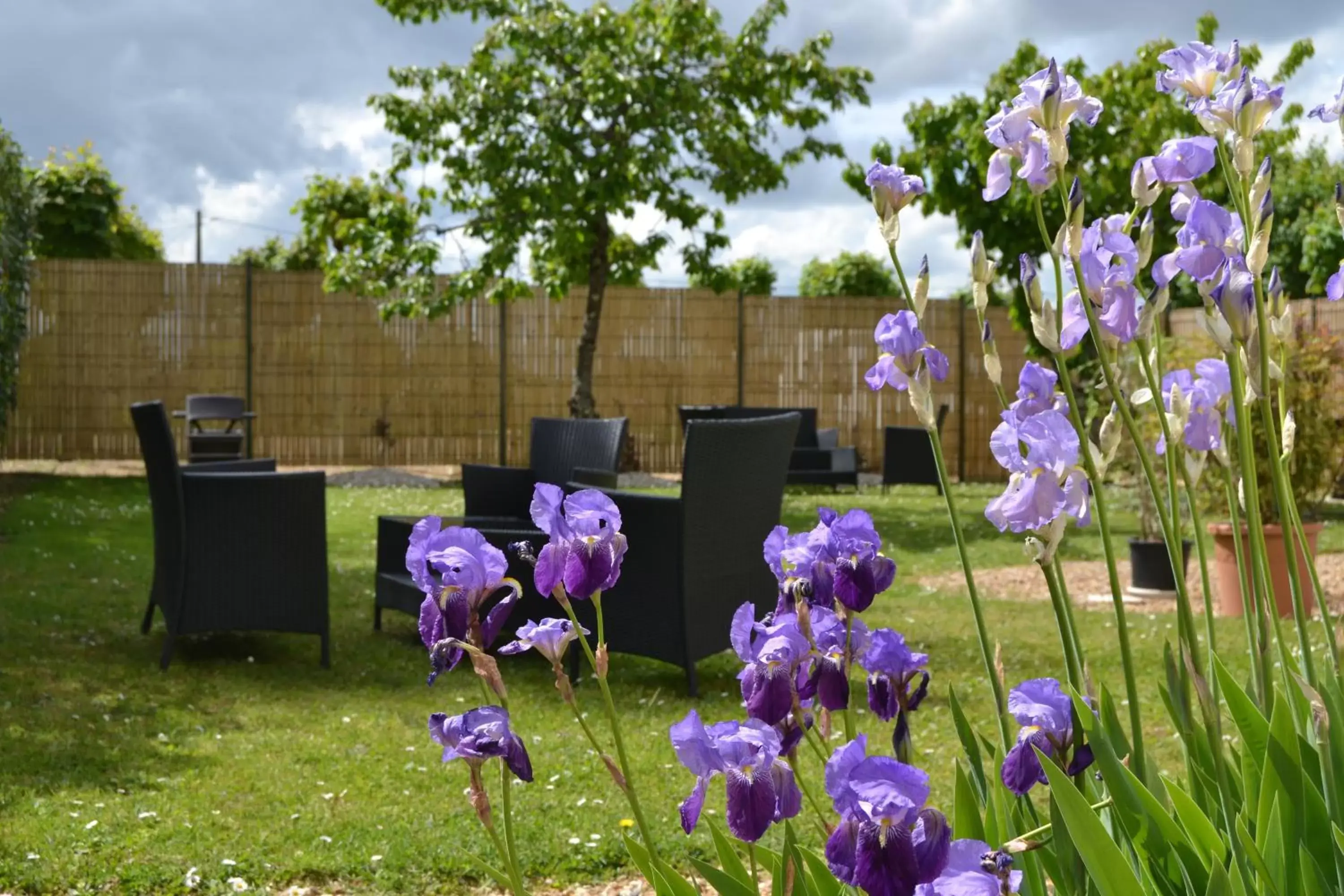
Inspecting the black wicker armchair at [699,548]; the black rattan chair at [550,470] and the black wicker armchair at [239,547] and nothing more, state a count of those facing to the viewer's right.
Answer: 1

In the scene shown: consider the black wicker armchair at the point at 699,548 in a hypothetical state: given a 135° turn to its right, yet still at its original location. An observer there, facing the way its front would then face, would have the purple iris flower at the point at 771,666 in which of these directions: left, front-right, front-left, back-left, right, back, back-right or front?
right

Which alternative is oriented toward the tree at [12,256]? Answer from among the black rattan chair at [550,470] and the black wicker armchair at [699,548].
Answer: the black wicker armchair

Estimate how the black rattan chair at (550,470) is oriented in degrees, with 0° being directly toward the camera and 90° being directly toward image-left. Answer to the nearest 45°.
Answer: approximately 45°

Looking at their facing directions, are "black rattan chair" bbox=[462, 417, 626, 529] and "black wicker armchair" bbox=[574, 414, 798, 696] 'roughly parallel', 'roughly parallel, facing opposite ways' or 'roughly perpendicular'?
roughly perpendicular

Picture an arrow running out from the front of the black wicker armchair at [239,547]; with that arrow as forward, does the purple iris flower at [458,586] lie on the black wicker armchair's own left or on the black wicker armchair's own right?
on the black wicker armchair's own right

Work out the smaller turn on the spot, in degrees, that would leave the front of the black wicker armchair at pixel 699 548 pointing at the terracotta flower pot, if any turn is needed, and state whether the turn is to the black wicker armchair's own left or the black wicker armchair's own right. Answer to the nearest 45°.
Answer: approximately 90° to the black wicker armchair's own right

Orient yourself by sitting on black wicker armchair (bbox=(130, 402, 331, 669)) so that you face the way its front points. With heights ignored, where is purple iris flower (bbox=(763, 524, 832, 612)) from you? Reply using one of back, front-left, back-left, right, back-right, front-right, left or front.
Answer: right

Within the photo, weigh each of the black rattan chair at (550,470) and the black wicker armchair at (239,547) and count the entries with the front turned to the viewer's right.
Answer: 1

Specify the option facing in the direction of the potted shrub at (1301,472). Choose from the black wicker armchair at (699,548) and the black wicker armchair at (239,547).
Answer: the black wicker armchair at (239,547)

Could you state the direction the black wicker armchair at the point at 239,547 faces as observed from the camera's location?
facing to the right of the viewer

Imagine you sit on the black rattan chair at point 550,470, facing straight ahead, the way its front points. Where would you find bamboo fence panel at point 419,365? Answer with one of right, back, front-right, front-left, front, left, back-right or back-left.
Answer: back-right

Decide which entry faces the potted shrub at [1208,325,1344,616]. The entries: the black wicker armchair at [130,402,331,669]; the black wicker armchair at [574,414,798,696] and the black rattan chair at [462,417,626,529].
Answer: the black wicker armchair at [130,402,331,669]

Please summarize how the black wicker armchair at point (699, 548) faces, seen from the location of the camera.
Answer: facing away from the viewer and to the left of the viewer

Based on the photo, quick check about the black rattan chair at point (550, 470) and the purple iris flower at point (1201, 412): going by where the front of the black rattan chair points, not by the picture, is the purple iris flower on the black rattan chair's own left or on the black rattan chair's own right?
on the black rattan chair's own left

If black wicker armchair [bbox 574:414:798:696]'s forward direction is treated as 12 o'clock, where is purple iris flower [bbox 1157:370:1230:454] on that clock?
The purple iris flower is roughly at 7 o'clock from the black wicker armchair.

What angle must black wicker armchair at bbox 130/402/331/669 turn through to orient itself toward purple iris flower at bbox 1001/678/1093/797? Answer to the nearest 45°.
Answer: approximately 90° to its right

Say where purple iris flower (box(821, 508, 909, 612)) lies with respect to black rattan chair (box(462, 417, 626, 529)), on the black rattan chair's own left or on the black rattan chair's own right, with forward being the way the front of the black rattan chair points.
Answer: on the black rattan chair's own left

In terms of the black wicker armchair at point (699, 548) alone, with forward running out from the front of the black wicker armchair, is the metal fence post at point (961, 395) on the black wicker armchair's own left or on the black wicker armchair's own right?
on the black wicker armchair's own right
